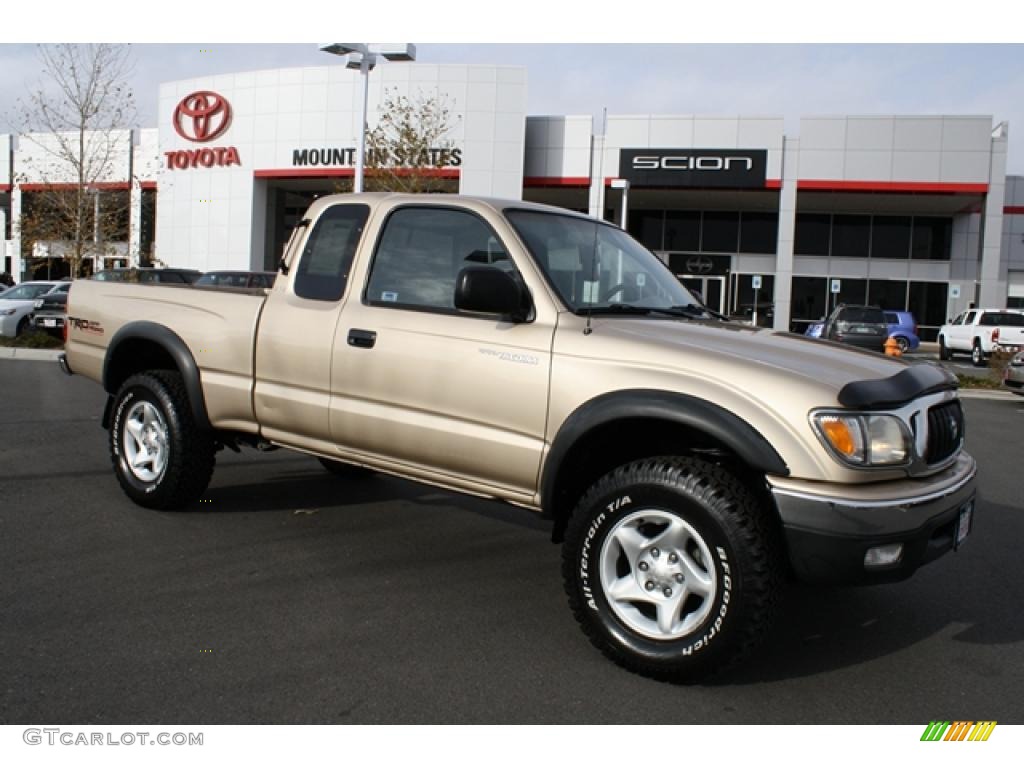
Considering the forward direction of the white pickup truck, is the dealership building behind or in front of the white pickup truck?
in front

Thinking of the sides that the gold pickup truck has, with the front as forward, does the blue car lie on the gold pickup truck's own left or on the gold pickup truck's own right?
on the gold pickup truck's own left

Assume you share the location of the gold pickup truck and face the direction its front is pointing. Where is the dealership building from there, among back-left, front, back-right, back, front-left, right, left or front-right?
back-left

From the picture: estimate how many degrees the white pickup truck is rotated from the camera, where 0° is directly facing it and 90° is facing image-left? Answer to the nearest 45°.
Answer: approximately 135°

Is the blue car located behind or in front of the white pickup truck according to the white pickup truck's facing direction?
in front

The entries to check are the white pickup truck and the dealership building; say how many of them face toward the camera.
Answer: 1

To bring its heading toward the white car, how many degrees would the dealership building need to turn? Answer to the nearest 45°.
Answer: approximately 45° to its right
